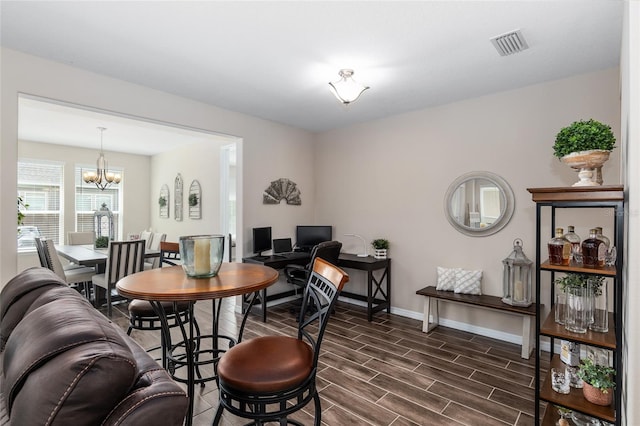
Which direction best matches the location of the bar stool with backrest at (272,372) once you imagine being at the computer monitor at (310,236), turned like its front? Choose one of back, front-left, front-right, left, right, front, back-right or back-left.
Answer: front

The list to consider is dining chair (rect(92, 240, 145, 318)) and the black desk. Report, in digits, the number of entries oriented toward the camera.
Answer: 1

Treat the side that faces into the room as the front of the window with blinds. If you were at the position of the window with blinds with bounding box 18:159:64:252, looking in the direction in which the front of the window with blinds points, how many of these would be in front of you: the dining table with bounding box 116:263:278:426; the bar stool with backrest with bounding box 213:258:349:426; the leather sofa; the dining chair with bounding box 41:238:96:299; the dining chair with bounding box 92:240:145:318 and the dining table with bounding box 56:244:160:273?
6

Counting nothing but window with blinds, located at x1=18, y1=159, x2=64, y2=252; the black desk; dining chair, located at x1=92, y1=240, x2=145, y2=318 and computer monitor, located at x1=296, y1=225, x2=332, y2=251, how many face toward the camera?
3

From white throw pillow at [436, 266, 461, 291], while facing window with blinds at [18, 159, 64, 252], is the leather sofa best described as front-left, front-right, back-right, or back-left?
front-left

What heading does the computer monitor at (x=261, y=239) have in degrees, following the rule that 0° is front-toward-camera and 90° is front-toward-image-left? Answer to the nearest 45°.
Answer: approximately 315°

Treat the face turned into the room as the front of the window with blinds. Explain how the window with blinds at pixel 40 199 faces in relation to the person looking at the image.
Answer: facing the viewer

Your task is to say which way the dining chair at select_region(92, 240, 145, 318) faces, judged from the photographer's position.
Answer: facing away from the viewer and to the left of the viewer

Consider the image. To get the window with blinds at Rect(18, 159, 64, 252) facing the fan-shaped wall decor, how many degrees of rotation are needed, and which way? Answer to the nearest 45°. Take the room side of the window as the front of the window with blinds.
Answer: approximately 45° to its left

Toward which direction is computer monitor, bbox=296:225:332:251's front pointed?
toward the camera

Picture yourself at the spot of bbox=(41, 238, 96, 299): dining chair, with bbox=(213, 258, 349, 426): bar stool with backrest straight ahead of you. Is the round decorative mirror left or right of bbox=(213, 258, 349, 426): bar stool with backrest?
left

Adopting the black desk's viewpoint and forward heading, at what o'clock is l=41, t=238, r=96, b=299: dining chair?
The dining chair is roughly at 3 o'clock from the black desk.

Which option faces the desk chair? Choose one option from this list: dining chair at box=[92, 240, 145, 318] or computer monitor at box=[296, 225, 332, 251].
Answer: the computer monitor
